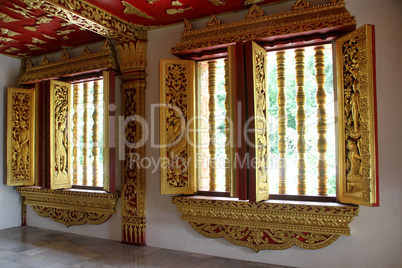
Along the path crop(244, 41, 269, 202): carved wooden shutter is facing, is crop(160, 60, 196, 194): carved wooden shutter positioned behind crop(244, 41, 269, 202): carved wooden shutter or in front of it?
behind

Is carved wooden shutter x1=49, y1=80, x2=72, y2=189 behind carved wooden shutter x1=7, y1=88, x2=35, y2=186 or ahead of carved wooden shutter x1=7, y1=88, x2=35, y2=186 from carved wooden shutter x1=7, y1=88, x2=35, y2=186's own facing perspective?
ahead

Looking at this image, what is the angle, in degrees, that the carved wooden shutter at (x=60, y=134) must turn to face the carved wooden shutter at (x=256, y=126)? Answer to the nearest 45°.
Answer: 0° — it already faces it

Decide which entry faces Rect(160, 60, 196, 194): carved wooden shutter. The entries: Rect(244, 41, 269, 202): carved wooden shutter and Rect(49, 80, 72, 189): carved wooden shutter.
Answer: Rect(49, 80, 72, 189): carved wooden shutter

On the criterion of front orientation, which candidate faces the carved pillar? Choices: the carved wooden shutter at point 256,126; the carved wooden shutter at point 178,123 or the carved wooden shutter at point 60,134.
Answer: the carved wooden shutter at point 60,134

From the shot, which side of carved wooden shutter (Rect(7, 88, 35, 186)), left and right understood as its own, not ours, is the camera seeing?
front

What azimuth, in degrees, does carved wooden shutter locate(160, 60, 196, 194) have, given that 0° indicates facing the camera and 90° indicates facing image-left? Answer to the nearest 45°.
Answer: approximately 0°

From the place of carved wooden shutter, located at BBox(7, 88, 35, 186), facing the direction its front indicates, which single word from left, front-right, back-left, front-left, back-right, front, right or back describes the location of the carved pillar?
front-left
